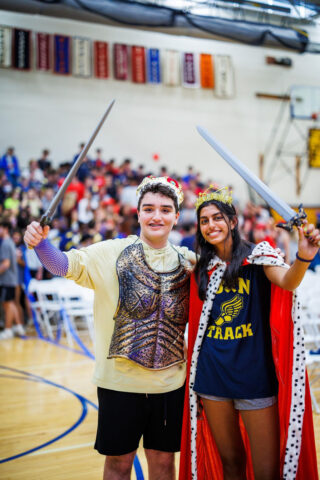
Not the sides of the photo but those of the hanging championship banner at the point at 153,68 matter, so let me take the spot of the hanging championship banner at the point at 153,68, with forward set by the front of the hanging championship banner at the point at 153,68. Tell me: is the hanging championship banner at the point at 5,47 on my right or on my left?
on my right

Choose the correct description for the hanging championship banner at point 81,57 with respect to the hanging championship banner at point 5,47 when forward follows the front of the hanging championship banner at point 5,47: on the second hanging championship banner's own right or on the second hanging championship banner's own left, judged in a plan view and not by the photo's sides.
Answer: on the second hanging championship banner's own left

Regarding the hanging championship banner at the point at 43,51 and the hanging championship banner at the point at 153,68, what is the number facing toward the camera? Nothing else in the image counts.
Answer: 2

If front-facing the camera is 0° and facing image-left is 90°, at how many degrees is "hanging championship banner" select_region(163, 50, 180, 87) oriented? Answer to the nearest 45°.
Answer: approximately 0°

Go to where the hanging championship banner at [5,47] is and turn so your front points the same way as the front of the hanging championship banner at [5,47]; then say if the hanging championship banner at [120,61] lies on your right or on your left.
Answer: on your left

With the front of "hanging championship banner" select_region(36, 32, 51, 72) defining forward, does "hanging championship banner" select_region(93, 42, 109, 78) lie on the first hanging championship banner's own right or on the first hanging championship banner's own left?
on the first hanging championship banner's own left

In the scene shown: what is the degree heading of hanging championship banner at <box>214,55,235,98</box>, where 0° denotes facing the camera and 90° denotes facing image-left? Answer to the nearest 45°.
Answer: approximately 0°

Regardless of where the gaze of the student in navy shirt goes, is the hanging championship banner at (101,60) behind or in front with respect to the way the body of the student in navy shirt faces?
behind
